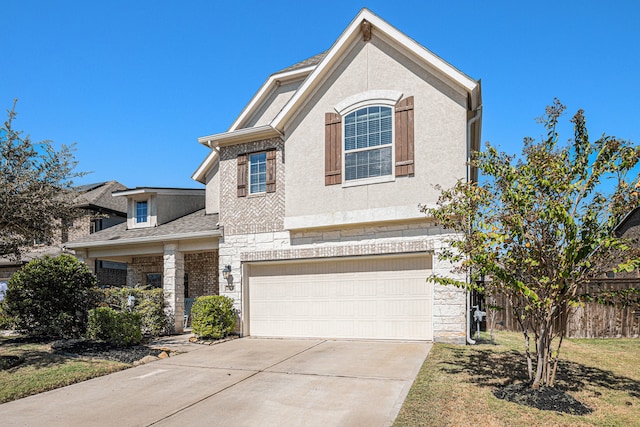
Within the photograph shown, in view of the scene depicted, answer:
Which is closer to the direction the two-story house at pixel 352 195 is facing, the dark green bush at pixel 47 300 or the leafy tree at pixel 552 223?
the leafy tree

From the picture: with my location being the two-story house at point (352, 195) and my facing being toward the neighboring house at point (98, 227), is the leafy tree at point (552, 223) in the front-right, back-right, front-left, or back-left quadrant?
back-left

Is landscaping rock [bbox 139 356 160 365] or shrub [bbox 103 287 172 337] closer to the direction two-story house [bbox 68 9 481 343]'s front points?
the landscaping rock

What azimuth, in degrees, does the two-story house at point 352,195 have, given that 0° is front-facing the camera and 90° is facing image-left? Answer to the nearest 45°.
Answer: approximately 0°

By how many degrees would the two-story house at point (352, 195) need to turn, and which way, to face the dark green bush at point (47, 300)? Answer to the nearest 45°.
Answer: approximately 90° to its right

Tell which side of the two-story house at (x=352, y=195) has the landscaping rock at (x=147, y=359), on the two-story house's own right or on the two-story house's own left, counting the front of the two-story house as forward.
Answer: on the two-story house's own right

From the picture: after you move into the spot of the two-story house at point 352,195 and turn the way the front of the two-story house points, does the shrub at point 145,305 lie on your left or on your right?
on your right

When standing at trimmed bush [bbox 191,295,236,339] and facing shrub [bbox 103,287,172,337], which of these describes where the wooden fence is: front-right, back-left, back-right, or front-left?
back-right

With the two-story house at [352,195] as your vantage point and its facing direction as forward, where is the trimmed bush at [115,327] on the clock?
The trimmed bush is roughly at 3 o'clock from the two-story house.
